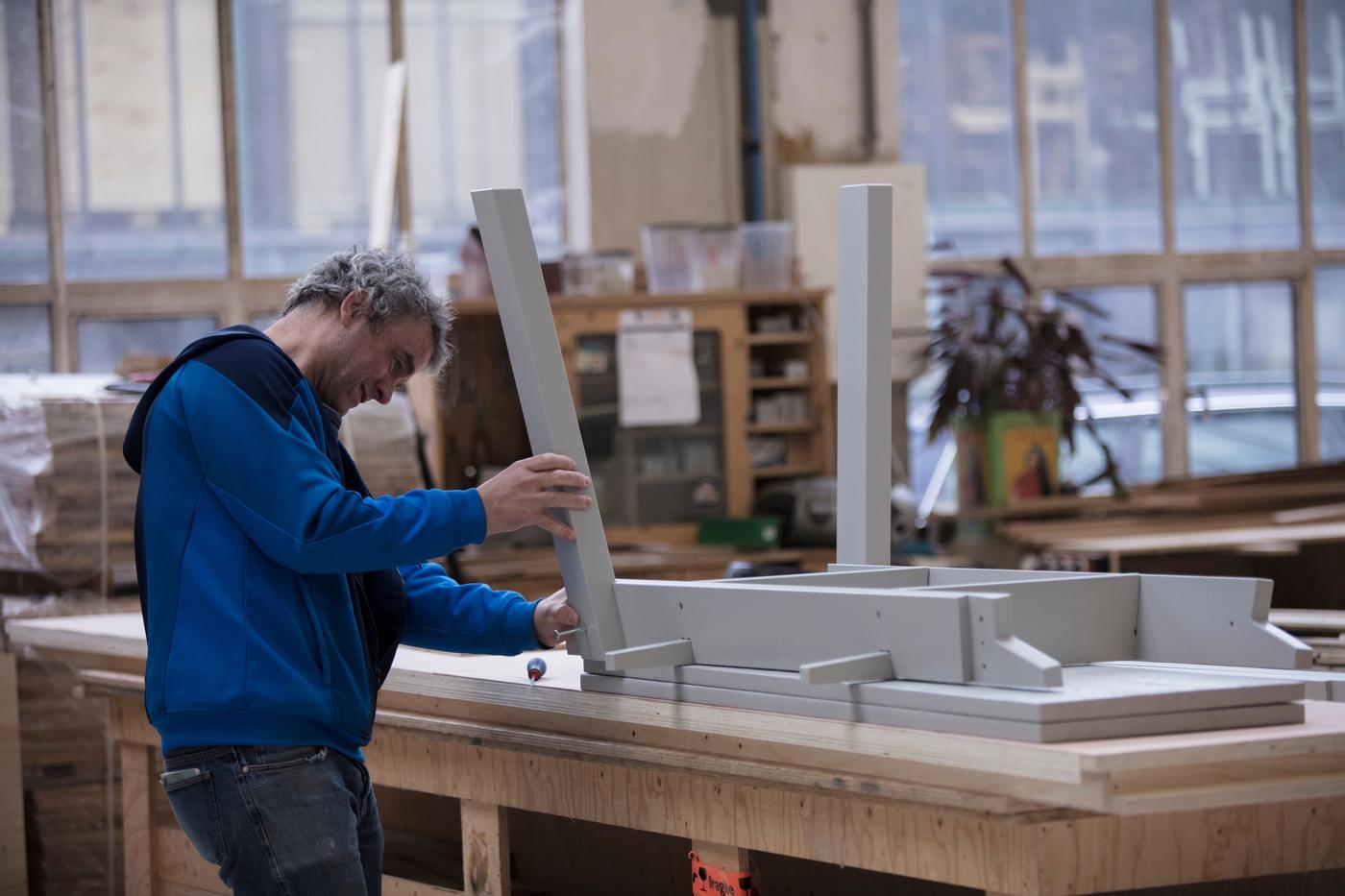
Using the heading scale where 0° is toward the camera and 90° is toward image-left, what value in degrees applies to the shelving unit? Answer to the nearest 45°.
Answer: approximately 0°

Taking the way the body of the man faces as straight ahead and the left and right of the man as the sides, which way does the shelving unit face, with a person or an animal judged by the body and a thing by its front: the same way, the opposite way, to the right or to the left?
to the right

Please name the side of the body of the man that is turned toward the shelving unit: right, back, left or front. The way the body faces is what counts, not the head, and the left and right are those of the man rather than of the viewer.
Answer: left

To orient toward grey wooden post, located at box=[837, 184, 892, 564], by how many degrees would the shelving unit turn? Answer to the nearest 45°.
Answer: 0° — it already faces it

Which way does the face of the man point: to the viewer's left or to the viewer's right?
to the viewer's right

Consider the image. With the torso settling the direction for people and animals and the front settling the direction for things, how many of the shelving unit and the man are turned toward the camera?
1

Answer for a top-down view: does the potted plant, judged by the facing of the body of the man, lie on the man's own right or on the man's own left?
on the man's own left

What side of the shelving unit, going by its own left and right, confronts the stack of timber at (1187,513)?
left

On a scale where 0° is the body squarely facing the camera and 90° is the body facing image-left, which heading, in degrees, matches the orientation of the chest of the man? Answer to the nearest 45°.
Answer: approximately 270°

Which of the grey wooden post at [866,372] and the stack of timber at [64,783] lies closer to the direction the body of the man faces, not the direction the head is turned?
the grey wooden post

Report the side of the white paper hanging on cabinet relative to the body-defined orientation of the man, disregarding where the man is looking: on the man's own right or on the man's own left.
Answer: on the man's own left
